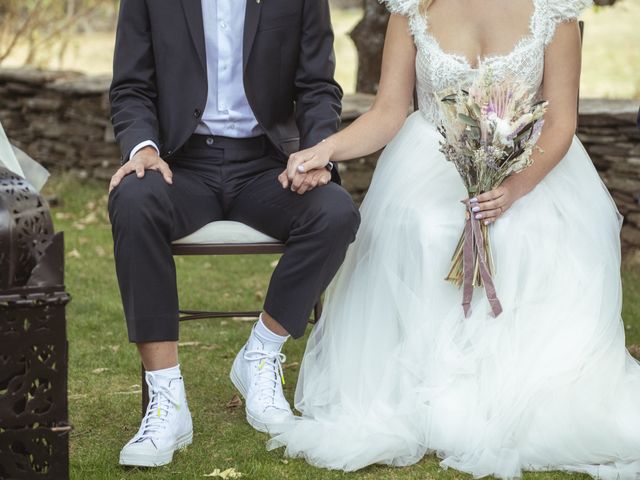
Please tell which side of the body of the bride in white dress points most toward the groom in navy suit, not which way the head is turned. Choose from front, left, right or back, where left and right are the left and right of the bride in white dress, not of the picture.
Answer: right

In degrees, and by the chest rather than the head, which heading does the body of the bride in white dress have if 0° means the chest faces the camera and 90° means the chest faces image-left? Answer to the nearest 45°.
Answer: approximately 0°

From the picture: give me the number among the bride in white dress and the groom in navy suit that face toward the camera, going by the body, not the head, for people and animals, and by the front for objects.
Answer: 2

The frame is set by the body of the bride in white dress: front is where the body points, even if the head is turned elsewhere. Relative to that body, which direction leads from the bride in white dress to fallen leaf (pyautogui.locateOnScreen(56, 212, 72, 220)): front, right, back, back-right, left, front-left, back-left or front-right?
back-right

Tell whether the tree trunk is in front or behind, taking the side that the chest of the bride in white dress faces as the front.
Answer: behind

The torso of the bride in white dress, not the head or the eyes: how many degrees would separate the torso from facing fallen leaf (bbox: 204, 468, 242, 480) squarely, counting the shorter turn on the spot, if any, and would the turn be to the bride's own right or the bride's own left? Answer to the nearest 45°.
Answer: approximately 45° to the bride's own right
